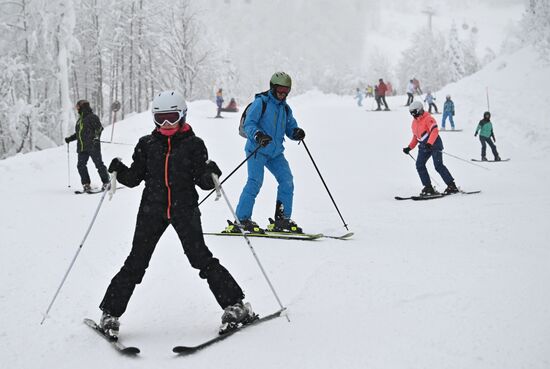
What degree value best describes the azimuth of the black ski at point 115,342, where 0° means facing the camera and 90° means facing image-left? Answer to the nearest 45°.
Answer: approximately 315°

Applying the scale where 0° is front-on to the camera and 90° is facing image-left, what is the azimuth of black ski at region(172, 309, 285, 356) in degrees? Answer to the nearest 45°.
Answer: approximately 45°

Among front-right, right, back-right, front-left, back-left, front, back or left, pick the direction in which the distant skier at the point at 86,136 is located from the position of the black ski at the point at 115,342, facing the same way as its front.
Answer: back-left

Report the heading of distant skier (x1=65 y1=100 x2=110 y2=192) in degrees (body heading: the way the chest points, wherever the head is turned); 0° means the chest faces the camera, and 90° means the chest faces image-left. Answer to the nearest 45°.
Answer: approximately 45°

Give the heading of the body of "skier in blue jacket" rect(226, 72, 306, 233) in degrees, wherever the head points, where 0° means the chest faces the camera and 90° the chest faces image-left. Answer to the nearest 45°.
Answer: approximately 315°

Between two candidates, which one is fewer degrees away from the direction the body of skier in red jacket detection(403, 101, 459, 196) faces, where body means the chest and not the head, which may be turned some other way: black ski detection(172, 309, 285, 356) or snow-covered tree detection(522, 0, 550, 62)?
the black ski

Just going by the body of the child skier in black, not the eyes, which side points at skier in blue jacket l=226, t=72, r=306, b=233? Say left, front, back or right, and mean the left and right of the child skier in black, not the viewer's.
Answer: back
